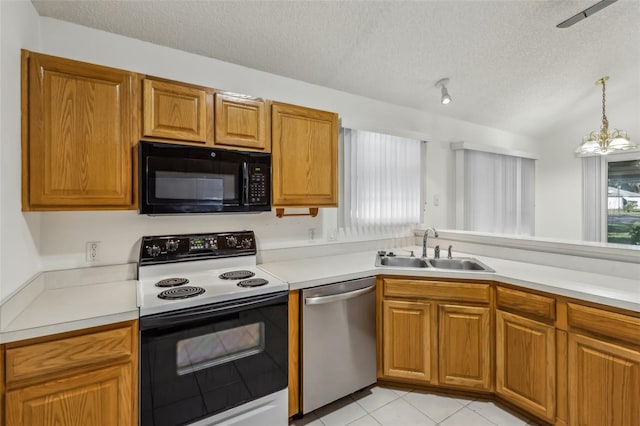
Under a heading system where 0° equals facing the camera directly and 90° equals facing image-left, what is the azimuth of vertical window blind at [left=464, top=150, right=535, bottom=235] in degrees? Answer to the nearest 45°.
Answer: approximately 315°

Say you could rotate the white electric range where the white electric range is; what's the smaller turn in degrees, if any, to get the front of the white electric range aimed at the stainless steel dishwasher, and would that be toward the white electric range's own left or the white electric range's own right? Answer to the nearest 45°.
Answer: approximately 90° to the white electric range's own left

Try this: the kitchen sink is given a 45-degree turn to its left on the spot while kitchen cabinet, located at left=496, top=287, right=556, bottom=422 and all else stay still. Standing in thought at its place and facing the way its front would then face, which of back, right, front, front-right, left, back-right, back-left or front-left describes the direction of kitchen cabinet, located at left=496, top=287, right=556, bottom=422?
front

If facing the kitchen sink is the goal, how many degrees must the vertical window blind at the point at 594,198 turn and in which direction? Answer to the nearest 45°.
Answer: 0° — it already faces it

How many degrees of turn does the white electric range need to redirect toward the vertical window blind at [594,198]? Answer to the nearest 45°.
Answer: approximately 90° to its left

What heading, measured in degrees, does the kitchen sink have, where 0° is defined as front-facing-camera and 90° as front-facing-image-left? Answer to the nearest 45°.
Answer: approximately 0°

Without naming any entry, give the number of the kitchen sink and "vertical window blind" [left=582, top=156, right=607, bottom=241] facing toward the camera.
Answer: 2

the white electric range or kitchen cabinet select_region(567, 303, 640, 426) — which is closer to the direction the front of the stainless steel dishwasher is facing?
the kitchen cabinet

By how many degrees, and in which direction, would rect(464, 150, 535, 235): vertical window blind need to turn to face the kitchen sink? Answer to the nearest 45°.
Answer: approximately 45° to its right

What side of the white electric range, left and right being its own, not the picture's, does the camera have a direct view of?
front

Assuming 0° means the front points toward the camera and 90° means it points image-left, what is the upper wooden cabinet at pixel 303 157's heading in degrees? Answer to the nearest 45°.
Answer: approximately 315°

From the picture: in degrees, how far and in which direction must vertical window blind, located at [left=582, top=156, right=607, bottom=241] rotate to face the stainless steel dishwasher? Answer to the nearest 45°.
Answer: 0° — it already faces it
